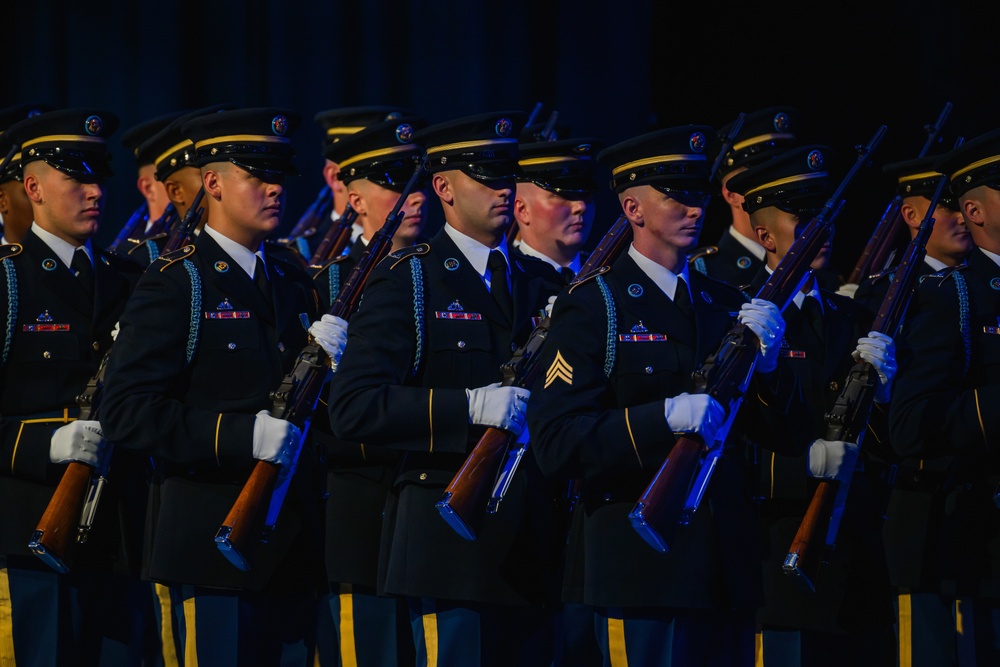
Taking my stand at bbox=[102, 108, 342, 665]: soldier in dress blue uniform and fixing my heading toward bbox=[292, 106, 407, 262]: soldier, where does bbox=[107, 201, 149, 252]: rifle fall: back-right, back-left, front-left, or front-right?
front-left

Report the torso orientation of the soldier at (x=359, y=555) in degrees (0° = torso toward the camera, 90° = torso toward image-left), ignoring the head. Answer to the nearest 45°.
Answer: approximately 315°

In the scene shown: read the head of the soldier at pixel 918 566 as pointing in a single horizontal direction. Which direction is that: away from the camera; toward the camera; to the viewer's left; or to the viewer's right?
to the viewer's right

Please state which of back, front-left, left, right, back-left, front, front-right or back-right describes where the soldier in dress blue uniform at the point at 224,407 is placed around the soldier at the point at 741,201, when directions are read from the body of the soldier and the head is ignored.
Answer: right

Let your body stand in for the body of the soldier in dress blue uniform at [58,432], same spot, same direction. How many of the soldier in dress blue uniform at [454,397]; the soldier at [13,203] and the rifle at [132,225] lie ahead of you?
1

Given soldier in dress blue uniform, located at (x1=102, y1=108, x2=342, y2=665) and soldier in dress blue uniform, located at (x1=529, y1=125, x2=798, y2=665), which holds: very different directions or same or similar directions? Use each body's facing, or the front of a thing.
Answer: same or similar directions

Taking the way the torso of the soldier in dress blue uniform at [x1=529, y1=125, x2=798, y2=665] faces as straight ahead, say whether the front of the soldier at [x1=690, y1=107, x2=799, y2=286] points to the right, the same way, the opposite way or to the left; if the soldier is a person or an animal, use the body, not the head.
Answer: the same way

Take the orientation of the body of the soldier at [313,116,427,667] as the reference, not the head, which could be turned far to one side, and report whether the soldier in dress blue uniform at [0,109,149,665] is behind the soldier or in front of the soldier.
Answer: behind

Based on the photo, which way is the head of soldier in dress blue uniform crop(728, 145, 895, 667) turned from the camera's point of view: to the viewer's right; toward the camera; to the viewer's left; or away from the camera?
to the viewer's right

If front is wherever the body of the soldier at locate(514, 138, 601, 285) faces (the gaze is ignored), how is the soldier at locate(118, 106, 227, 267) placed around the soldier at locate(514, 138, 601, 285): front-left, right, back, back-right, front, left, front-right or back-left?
back-right

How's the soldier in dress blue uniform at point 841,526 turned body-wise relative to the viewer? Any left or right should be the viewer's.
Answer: facing the viewer and to the right of the viewer

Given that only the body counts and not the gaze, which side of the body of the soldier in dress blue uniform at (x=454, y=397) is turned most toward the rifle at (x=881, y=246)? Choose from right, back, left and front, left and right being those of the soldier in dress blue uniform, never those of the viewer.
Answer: left
